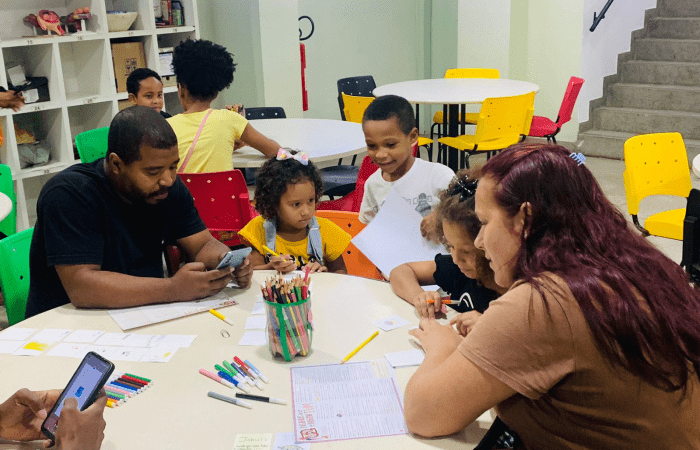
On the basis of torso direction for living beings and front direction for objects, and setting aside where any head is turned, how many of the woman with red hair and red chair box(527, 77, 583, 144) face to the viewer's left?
2

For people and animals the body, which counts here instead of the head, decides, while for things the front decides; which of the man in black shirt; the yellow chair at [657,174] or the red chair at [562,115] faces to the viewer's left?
the red chair

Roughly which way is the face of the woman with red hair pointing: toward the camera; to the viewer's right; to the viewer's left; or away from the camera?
to the viewer's left

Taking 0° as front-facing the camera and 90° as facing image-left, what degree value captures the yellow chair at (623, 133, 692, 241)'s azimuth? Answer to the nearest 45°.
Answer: approximately 315°

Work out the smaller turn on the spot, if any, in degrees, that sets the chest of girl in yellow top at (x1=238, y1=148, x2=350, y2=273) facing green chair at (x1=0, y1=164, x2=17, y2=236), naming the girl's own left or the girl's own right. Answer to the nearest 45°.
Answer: approximately 135° to the girl's own right

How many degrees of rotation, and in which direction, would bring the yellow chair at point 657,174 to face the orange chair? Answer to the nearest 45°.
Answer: approximately 90° to its right

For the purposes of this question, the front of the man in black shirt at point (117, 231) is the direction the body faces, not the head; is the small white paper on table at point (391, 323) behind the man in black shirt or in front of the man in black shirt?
in front

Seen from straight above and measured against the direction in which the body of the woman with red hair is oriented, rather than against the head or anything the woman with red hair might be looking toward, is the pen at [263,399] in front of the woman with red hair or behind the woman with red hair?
in front

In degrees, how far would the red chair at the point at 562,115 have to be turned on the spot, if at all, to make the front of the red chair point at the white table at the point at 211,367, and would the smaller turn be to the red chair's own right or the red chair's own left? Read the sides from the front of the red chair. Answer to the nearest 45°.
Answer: approximately 90° to the red chair's own left

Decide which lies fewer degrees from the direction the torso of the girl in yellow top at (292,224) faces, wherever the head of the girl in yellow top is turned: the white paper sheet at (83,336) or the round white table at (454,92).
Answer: the white paper sheet

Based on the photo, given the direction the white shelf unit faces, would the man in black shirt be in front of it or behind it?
in front

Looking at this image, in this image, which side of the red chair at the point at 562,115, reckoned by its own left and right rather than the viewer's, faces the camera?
left

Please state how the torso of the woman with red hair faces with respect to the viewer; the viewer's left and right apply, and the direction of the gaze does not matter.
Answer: facing to the left of the viewer
